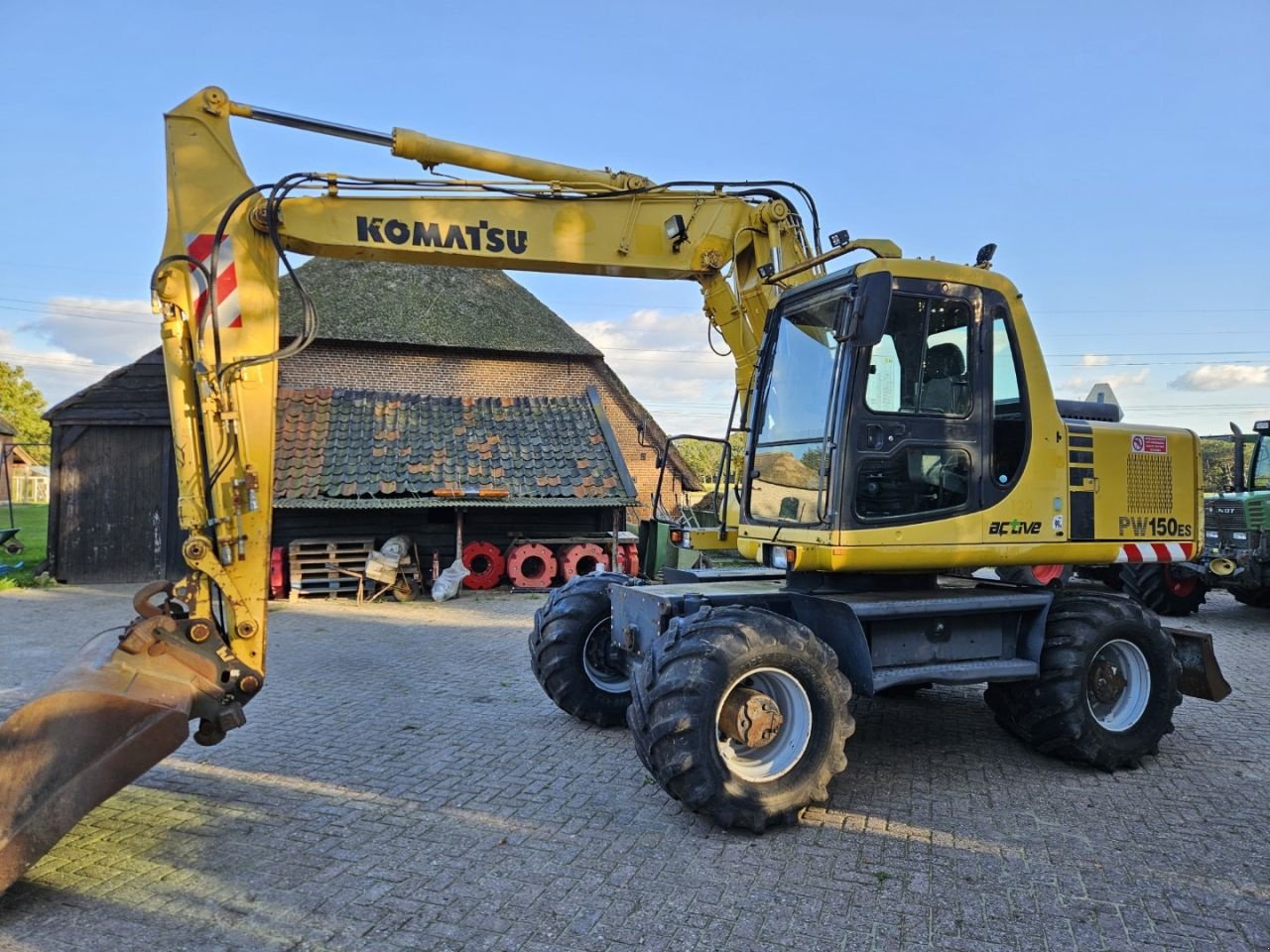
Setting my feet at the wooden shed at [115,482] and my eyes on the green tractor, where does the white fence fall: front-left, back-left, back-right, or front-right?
back-left

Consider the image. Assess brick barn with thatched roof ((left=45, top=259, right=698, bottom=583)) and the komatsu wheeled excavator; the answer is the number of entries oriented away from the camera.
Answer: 0

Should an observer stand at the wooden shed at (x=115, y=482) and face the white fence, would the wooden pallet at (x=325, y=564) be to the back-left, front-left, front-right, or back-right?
back-right

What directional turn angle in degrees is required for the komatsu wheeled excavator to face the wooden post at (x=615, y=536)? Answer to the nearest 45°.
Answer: approximately 135° to its right

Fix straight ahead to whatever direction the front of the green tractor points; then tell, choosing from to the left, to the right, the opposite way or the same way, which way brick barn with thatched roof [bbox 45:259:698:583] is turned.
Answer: to the left

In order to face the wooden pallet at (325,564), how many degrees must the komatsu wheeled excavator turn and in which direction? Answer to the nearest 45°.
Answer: approximately 90° to its right

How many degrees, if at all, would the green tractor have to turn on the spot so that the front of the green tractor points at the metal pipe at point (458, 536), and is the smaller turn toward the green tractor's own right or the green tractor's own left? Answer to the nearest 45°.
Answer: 0° — it already faces it

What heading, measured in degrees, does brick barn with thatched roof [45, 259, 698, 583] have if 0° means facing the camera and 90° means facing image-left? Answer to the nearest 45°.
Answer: approximately 0°

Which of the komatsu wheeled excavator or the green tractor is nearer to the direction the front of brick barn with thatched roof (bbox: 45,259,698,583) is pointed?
the komatsu wheeled excavator

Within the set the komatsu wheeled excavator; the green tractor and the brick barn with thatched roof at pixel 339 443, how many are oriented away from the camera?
0

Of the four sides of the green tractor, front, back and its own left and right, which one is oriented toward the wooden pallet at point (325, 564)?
front

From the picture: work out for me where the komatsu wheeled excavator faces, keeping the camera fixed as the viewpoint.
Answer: facing the viewer and to the left of the viewer
